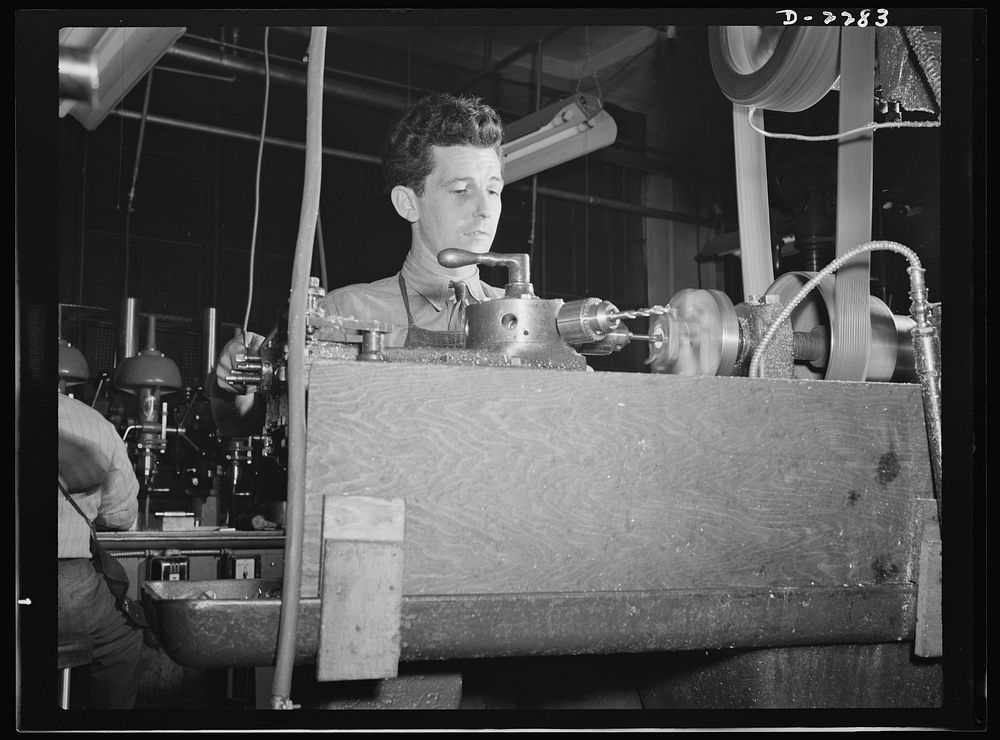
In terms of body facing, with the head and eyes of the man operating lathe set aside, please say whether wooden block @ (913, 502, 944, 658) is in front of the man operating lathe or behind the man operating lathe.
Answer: in front

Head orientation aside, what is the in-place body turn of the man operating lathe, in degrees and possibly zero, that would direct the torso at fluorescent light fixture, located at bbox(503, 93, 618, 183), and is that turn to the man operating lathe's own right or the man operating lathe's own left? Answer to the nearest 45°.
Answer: approximately 135° to the man operating lathe's own left

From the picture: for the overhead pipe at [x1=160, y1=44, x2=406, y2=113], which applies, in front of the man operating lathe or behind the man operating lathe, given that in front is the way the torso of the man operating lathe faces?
behind

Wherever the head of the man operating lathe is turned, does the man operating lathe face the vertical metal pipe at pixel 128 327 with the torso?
no

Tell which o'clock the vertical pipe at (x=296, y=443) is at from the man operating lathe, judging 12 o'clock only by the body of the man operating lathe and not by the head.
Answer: The vertical pipe is roughly at 2 o'clock from the man operating lathe.

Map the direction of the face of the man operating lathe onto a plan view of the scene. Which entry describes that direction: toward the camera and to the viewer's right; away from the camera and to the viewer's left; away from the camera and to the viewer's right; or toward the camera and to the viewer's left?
toward the camera and to the viewer's right

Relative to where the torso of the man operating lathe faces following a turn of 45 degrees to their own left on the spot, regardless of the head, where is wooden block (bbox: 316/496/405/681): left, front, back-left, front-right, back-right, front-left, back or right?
right

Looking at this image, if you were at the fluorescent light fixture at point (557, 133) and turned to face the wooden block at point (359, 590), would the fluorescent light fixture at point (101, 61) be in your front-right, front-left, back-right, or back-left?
front-right

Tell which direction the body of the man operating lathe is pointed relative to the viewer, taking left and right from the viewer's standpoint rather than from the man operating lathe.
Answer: facing the viewer and to the right of the viewer
